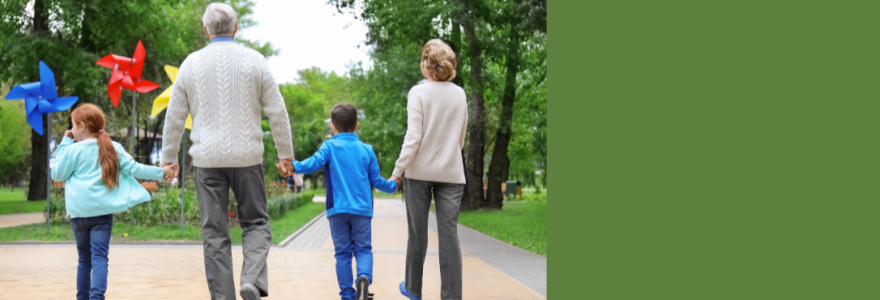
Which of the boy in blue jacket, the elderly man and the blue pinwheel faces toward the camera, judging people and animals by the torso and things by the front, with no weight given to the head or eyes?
the blue pinwheel

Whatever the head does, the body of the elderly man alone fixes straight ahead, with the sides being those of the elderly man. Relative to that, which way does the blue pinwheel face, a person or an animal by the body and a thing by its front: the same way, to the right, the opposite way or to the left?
the opposite way

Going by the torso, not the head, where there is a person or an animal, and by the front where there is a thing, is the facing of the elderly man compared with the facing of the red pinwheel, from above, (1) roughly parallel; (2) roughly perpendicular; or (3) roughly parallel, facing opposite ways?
roughly parallel, facing opposite ways

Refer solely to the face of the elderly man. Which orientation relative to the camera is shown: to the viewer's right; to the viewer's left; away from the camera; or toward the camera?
away from the camera

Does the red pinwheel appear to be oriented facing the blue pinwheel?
no

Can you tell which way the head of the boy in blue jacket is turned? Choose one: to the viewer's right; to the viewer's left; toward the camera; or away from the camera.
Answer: away from the camera

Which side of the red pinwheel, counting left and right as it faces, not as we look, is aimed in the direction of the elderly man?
front

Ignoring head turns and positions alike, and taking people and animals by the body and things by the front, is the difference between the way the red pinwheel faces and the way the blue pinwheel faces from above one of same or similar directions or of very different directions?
same or similar directions

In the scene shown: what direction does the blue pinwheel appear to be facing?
toward the camera

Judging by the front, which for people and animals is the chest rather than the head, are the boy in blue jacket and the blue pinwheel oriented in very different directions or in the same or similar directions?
very different directions

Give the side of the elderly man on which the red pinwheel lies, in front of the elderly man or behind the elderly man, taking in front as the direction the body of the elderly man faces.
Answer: in front

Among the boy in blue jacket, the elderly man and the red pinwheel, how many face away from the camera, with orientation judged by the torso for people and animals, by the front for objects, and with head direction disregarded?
2

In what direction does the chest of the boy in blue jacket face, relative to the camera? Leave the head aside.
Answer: away from the camera

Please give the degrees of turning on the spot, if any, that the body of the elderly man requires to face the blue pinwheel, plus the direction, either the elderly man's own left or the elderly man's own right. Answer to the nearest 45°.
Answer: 0° — they already face it

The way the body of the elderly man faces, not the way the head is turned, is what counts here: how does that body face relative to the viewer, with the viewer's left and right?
facing away from the viewer

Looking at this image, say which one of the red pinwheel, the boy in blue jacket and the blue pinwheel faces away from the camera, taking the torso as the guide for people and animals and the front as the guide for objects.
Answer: the boy in blue jacket

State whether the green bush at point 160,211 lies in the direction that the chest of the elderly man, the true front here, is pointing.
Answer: yes

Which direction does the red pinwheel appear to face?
toward the camera
